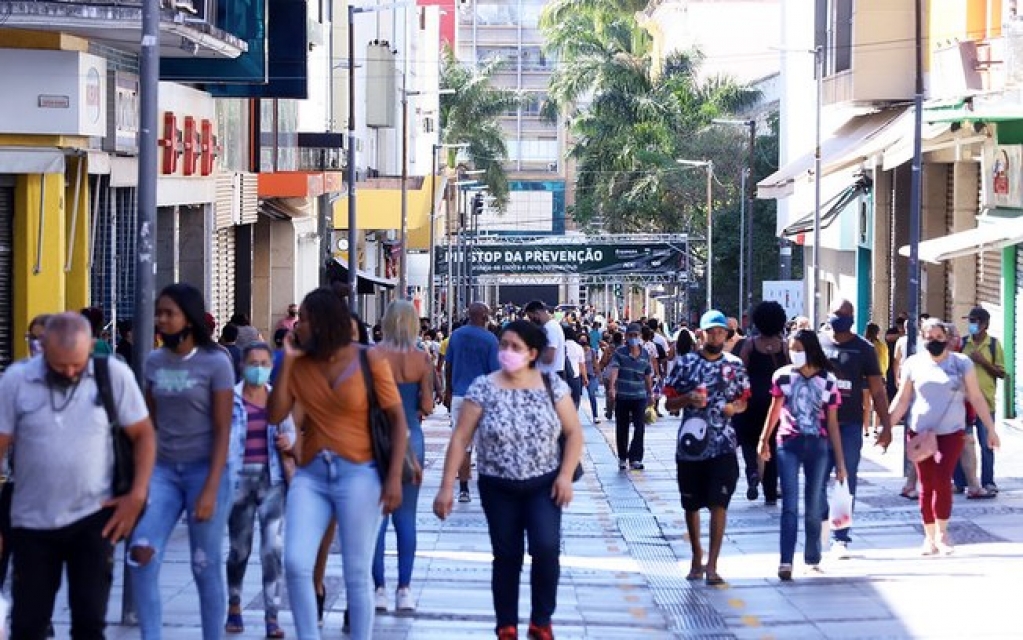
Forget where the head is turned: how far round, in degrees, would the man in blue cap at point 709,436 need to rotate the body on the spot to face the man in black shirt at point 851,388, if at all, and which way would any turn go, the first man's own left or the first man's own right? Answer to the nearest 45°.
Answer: approximately 135° to the first man's own left

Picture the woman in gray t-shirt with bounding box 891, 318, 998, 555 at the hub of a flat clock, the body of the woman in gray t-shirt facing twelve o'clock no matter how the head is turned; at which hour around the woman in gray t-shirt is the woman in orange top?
The woman in orange top is roughly at 1 o'clock from the woman in gray t-shirt.

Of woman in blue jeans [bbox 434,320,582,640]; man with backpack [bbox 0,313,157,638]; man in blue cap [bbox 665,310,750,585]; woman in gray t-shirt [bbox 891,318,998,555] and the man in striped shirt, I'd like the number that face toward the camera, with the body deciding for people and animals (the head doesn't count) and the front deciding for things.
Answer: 5

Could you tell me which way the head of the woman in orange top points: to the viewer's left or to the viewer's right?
to the viewer's left

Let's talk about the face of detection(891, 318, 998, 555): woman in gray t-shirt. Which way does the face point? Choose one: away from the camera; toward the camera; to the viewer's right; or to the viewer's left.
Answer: toward the camera

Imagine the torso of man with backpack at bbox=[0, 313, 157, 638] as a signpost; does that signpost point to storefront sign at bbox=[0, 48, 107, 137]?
no

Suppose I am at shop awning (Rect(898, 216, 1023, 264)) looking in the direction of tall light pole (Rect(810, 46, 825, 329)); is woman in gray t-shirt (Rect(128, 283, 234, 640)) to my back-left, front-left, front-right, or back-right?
back-left

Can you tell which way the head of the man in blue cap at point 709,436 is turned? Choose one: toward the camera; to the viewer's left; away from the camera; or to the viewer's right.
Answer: toward the camera

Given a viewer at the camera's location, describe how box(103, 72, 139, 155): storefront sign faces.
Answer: facing the viewer and to the right of the viewer

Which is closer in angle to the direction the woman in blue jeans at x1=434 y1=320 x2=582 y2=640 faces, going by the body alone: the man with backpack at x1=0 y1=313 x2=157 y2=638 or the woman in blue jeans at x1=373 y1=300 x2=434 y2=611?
the man with backpack

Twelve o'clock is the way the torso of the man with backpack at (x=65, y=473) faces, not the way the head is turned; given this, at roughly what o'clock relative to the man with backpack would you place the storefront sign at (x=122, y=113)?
The storefront sign is roughly at 6 o'clock from the man with backpack.

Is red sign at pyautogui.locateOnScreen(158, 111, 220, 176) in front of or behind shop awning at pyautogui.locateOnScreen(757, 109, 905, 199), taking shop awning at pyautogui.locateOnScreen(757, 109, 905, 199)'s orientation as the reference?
in front

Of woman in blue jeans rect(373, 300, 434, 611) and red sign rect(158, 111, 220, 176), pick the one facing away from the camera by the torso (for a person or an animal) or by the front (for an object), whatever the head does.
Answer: the woman in blue jeans

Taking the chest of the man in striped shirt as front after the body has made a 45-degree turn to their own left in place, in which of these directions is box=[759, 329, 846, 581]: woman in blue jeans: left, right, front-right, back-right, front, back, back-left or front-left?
front-right

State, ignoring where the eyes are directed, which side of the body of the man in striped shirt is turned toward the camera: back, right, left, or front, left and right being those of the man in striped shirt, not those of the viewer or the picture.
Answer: front

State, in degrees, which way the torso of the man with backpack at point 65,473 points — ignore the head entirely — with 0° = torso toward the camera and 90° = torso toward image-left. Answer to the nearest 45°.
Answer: approximately 0°

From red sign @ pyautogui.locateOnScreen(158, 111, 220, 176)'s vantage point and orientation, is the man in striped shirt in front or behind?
in front

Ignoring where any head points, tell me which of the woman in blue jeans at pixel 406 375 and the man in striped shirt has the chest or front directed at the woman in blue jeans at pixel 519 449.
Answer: the man in striped shirt

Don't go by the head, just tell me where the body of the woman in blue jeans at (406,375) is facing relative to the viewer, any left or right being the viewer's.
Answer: facing away from the viewer

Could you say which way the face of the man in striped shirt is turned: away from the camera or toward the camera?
toward the camera

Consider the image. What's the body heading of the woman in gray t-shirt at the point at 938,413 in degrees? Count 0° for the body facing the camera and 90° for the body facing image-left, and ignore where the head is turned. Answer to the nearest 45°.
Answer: approximately 0°
